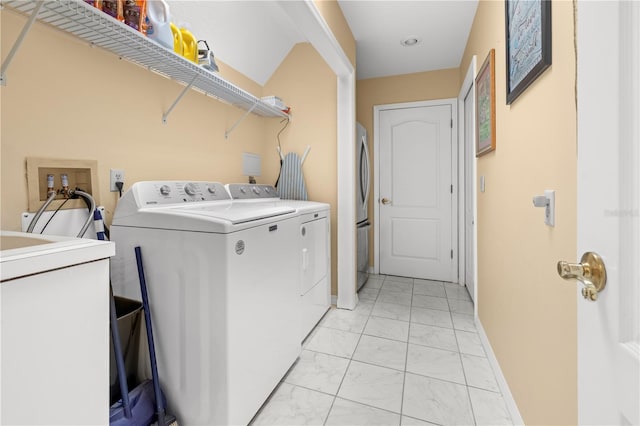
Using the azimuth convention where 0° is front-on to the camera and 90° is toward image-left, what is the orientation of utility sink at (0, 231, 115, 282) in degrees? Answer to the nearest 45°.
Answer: approximately 315°

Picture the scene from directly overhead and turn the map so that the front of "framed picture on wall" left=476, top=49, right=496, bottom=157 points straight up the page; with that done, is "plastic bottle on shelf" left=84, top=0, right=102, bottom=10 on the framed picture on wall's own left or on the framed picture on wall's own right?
on the framed picture on wall's own left

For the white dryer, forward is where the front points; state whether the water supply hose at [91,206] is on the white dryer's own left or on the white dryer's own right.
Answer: on the white dryer's own right

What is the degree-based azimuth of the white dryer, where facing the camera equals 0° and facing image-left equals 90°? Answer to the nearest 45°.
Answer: approximately 315°

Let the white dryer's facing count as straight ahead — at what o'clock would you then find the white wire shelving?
The white wire shelving is roughly at 3 o'clock from the white dryer.

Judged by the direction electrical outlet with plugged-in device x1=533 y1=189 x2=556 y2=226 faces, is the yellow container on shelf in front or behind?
in front

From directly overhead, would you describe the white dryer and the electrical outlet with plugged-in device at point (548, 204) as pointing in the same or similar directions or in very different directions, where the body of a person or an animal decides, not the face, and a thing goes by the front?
very different directions

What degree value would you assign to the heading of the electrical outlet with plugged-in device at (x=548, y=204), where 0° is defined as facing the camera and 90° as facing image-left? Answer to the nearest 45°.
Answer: approximately 90°

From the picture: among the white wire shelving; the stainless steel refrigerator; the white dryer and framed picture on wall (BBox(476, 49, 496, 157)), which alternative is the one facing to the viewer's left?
the framed picture on wall

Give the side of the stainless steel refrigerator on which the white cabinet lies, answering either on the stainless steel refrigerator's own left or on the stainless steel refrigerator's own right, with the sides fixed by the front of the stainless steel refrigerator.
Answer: on the stainless steel refrigerator's own right

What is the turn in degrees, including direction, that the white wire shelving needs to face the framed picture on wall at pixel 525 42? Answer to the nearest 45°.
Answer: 0° — it already faces it

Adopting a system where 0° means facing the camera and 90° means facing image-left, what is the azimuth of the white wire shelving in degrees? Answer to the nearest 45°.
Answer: approximately 315°

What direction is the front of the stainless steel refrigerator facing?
to the viewer's right

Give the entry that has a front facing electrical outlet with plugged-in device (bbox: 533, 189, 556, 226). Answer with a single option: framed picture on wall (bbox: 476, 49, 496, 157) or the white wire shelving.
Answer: the white wire shelving
